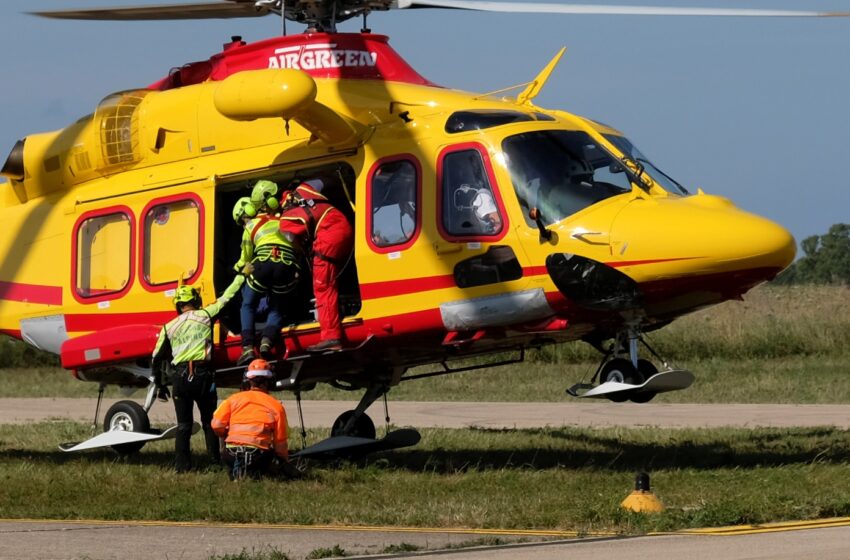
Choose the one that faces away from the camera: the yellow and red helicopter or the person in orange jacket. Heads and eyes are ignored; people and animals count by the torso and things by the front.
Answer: the person in orange jacket

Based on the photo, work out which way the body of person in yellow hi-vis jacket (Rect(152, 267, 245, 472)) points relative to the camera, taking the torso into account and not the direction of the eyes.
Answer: away from the camera

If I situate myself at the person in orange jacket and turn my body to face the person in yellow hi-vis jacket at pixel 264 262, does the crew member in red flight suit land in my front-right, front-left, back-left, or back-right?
front-right

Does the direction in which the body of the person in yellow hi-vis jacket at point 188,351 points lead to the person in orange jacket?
no

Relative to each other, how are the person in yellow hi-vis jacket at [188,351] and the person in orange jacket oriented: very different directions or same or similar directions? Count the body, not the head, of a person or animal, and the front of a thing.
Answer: same or similar directions

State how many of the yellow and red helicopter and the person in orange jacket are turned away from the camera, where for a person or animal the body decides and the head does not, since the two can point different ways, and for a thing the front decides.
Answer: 1

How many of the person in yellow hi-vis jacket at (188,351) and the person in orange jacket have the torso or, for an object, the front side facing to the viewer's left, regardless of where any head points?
0

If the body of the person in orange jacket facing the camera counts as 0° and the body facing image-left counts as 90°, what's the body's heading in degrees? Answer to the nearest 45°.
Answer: approximately 180°

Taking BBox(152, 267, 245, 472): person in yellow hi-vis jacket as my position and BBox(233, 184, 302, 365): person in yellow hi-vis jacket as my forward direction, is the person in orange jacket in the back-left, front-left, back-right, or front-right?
front-right

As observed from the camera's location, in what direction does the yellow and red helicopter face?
facing the viewer and to the right of the viewer

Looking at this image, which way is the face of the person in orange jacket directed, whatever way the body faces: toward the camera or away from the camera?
away from the camera
